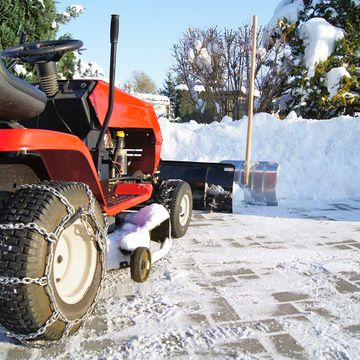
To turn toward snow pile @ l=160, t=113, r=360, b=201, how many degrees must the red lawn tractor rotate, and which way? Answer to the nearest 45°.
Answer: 0° — it already faces it

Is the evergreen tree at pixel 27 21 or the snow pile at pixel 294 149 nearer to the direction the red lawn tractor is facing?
the snow pile

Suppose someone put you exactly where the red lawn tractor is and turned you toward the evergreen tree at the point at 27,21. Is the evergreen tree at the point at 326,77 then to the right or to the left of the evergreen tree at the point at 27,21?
right

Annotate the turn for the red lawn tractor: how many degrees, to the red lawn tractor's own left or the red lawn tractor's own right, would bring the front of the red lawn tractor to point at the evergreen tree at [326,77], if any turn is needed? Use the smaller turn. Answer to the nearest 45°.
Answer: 0° — it already faces it

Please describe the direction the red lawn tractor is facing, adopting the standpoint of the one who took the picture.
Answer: facing away from the viewer and to the right of the viewer

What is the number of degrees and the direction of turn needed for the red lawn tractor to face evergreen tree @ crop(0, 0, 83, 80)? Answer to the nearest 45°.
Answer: approximately 45° to its left
